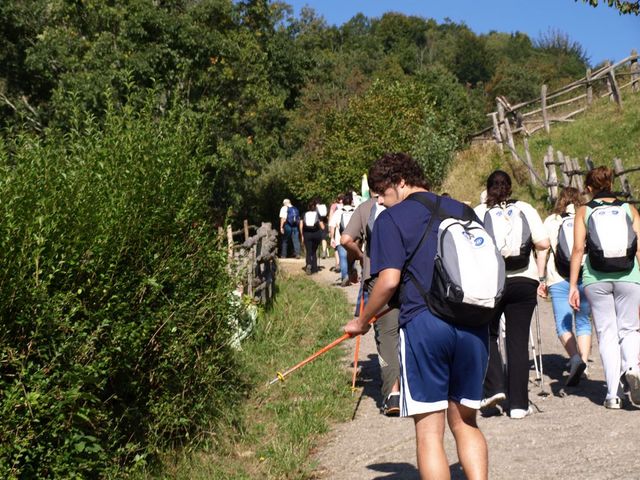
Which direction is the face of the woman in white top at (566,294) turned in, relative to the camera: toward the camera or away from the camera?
away from the camera

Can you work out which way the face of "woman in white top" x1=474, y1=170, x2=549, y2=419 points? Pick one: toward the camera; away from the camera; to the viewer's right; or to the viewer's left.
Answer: away from the camera

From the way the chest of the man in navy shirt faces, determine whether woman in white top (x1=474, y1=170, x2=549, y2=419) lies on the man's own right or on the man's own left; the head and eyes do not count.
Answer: on the man's own right

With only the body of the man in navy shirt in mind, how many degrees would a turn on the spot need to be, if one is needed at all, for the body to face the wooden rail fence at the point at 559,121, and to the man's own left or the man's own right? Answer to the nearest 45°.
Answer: approximately 45° to the man's own right

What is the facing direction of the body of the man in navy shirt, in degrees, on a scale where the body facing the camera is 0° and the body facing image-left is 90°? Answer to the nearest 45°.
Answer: approximately 135°

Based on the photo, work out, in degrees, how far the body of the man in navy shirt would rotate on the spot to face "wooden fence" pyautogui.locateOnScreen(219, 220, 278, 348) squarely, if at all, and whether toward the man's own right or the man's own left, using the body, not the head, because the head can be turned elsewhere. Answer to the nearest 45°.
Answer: approximately 45° to the man's own right
